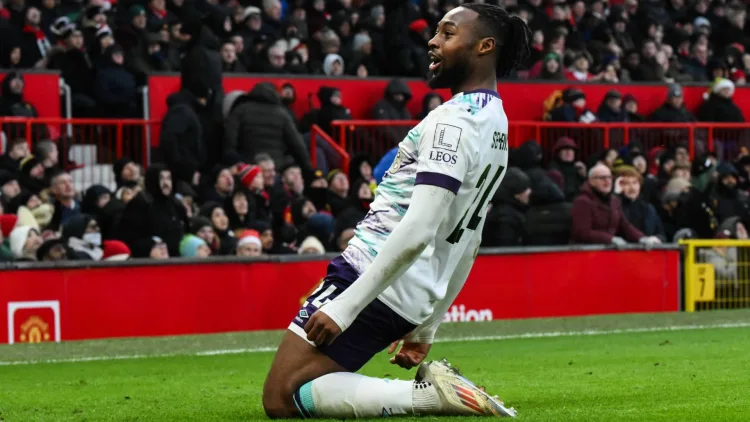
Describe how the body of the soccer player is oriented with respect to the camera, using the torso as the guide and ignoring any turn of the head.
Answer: to the viewer's left

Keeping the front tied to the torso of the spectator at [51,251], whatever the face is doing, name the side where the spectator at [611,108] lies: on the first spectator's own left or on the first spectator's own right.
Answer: on the first spectator's own left

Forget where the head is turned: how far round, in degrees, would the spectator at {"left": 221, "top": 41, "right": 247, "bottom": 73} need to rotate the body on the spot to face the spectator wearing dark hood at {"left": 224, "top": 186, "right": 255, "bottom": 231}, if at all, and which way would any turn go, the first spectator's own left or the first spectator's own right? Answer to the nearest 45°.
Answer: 0° — they already face them

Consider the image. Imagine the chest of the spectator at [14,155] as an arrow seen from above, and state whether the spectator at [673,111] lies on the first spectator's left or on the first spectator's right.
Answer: on the first spectator's left

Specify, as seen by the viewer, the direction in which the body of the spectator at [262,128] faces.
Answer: away from the camera
